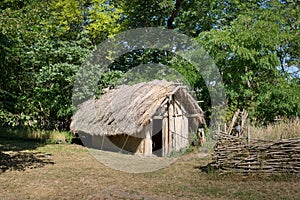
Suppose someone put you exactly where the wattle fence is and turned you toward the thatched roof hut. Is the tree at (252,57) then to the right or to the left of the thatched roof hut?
right

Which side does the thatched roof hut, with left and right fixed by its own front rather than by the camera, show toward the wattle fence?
front

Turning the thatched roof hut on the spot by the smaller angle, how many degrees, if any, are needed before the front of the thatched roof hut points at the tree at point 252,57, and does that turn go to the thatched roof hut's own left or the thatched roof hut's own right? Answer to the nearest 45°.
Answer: approximately 45° to the thatched roof hut's own left

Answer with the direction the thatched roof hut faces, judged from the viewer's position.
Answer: facing the viewer and to the right of the viewer
